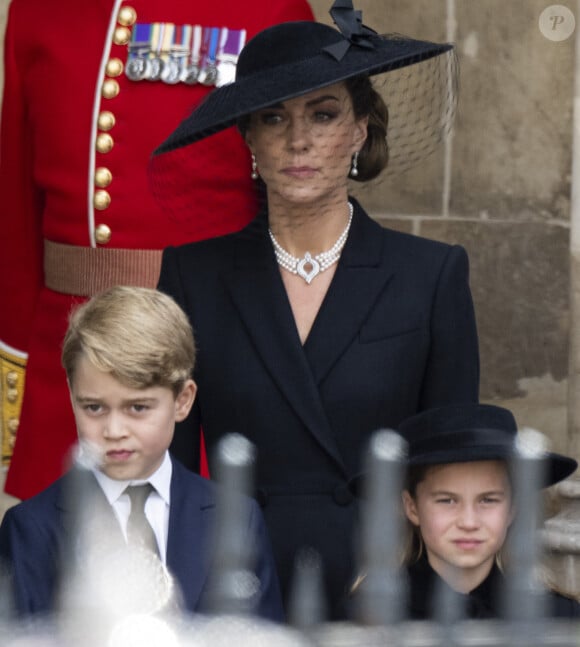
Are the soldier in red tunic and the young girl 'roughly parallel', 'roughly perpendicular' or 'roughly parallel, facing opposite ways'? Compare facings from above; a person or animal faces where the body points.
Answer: roughly parallel

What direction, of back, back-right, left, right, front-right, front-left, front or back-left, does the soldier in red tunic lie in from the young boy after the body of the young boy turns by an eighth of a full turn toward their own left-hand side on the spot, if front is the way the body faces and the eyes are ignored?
back-left

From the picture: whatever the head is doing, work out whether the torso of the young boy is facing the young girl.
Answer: no

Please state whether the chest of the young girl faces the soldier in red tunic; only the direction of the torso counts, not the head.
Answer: no

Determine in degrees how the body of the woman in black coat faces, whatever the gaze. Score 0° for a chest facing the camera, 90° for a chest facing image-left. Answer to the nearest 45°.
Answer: approximately 0°

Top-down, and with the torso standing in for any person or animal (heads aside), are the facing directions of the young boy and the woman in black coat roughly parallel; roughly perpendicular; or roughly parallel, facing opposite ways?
roughly parallel

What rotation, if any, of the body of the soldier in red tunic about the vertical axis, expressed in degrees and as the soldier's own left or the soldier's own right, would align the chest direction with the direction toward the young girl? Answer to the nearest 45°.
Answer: approximately 45° to the soldier's own left

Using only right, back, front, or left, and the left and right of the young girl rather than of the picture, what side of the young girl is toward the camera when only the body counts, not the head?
front

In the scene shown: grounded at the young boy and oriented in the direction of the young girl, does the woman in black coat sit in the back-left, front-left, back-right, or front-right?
front-left

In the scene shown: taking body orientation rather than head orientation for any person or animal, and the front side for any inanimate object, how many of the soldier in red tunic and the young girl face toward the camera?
2

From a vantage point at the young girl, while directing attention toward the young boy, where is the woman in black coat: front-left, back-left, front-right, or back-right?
front-right

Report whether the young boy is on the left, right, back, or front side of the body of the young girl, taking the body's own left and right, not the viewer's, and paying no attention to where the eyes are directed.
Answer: right

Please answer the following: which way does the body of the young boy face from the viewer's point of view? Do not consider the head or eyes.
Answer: toward the camera

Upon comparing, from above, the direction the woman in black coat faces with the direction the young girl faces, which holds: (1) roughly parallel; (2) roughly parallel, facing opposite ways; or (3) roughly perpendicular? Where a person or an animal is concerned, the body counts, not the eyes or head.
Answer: roughly parallel
